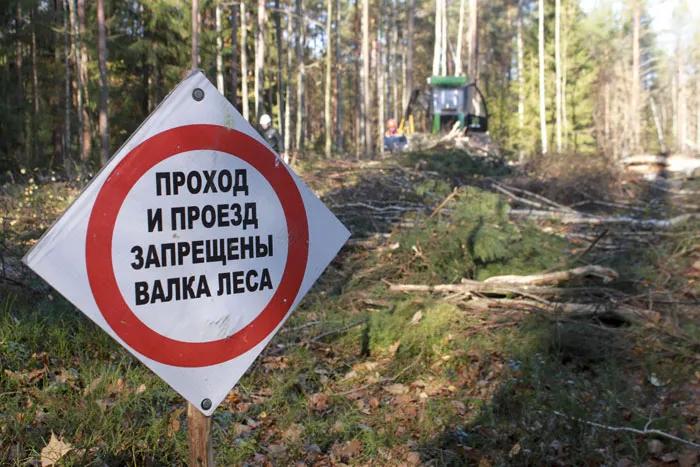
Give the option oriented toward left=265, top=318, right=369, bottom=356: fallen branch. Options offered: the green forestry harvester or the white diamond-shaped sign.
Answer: the green forestry harvester

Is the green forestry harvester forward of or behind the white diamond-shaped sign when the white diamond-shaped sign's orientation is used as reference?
behind

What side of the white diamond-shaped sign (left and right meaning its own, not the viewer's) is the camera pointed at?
front

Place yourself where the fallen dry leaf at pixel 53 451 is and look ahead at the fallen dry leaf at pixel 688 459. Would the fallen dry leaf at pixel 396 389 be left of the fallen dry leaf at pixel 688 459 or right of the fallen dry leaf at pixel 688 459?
left

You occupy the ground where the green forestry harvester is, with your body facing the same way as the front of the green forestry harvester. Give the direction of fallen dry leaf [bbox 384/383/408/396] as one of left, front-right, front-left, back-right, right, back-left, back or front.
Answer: front

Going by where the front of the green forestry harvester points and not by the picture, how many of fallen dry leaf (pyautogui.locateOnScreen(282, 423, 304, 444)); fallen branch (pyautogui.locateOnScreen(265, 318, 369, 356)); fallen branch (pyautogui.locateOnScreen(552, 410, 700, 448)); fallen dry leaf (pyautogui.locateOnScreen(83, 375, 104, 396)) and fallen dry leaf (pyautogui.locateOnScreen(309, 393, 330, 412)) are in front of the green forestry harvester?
5

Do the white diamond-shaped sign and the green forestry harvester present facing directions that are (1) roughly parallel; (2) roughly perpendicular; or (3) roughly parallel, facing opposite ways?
roughly parallel

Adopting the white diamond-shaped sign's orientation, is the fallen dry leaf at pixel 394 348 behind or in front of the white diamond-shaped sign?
behind

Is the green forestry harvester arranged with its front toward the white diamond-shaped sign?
yes

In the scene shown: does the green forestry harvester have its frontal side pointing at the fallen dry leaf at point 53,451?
yes

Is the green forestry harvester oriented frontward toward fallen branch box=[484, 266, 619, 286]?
yes

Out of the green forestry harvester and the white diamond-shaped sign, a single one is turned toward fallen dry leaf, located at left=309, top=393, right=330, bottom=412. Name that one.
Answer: the green forestry harvester

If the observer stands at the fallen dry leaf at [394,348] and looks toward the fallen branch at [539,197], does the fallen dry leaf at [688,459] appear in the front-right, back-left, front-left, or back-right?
back-right

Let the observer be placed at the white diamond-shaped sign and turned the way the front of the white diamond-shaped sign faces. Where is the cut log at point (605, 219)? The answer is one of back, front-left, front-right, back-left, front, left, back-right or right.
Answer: back-left

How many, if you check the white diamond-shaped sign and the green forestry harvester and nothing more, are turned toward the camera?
2

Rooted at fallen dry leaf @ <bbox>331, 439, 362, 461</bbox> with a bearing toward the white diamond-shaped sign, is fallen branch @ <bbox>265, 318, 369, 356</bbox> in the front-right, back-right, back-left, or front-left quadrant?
back-right

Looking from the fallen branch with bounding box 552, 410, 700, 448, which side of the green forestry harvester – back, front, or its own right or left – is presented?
front

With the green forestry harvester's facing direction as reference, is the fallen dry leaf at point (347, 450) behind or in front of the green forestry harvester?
in front

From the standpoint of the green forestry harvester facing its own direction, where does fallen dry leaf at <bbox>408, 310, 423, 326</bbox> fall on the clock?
The fallen dry leaf is roughly at 12 o'clock from the green forestry harvester.

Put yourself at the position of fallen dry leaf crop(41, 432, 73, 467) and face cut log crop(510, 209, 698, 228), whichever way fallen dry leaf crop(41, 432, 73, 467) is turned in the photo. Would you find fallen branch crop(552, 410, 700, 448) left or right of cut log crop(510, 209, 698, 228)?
right
